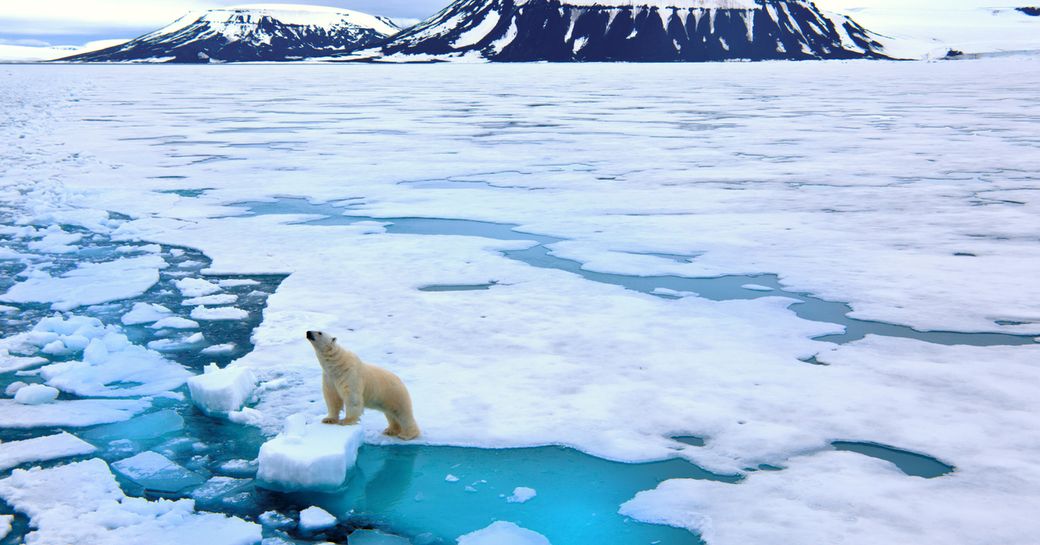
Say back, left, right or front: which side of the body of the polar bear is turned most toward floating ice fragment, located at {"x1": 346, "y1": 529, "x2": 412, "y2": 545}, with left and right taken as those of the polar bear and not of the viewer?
left

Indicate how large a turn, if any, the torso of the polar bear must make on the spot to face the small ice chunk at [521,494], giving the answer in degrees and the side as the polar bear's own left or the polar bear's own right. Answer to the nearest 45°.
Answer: approximately 135° to the polar bear's own left

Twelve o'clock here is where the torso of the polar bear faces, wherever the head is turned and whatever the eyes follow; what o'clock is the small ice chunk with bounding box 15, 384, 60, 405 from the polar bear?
The small ice chunk is roughly at 1 o'clock from the polar bear.

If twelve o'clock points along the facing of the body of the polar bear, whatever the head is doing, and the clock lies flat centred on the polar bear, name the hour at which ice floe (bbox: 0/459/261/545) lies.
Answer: The ice floe is roughly at 11 o'clock from the polar bear.

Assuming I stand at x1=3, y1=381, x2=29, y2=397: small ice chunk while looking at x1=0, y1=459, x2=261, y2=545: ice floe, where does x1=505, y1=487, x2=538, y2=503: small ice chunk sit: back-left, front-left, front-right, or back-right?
front-left

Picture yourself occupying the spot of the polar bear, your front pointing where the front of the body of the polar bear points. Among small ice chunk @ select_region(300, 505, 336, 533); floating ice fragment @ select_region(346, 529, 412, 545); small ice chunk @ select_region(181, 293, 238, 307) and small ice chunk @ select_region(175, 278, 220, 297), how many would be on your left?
2

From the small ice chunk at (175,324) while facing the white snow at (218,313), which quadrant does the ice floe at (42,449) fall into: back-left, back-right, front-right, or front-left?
back-right

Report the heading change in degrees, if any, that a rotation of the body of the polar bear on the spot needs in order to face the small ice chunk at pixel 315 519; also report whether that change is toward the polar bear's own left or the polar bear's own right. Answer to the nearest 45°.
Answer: approximately 90° to the polar bear's own left

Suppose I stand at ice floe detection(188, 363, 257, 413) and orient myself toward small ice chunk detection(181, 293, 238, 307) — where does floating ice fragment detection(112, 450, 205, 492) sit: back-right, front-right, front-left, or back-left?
back-left

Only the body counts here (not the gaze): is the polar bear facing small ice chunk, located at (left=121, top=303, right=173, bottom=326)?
no

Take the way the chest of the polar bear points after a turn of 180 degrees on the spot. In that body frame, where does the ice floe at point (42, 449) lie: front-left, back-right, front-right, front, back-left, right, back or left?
back

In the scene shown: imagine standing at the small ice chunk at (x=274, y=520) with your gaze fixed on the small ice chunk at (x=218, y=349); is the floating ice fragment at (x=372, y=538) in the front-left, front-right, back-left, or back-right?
back-right

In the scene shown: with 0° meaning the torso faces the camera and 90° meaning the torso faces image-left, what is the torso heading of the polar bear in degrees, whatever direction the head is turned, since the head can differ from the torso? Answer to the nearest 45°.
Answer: approximately 90°
